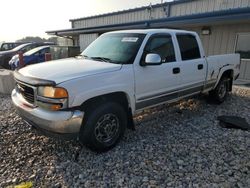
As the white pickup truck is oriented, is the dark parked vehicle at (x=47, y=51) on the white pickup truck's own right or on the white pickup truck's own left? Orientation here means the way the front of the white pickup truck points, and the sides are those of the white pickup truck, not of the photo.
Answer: on the white pickup truck's own right

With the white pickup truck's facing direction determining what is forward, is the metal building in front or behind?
behind

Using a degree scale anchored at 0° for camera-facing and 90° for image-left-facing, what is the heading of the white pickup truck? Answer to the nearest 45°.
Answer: approximately 45°

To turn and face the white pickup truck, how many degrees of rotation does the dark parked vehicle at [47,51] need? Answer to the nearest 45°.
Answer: approximately 45° to its left

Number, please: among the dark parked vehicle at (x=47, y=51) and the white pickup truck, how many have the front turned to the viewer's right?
0

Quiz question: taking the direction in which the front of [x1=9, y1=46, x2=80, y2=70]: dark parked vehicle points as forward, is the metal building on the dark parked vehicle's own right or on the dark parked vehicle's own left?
on the dark parked vehicle's own left
